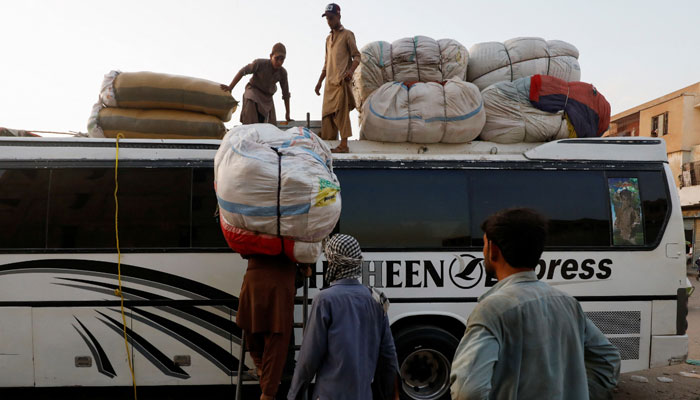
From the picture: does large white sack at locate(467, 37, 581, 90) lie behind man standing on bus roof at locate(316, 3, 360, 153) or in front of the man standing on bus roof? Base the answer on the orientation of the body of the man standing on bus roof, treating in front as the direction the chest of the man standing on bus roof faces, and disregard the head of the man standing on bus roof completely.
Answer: behind

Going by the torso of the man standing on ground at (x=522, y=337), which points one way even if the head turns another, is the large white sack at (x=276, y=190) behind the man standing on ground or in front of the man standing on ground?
in front

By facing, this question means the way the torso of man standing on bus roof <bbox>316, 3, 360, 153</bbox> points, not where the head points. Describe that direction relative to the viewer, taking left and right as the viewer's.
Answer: facing the viewer and to the left of the viewer

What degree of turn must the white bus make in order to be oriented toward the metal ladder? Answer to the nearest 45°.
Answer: approximately 90° to its left

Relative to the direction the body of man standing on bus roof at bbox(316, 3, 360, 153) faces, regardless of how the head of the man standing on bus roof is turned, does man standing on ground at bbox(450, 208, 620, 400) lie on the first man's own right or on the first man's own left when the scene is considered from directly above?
on the first man's own left

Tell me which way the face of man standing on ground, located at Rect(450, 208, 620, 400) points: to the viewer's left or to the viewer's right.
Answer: to the viewer's left

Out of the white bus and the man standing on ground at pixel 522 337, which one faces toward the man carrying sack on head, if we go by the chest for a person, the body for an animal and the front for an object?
the man standing on ground

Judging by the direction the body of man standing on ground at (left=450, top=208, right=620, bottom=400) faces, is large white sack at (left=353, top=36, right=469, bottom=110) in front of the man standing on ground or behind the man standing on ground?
in front

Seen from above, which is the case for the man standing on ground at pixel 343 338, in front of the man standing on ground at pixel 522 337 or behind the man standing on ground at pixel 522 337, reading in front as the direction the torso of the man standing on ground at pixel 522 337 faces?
in front

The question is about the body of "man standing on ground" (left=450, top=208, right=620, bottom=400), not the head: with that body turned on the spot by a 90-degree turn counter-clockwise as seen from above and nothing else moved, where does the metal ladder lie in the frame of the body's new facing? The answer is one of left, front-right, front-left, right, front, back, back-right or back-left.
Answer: right

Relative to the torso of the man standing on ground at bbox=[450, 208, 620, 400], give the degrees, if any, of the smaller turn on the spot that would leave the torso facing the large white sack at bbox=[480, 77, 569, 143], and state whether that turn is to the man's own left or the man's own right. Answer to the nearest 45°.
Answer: approximately 45° to the man's own right

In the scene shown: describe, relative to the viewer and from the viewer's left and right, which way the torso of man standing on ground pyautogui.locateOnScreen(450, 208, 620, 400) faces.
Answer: facing away from the viewer and to the left of the viewer
